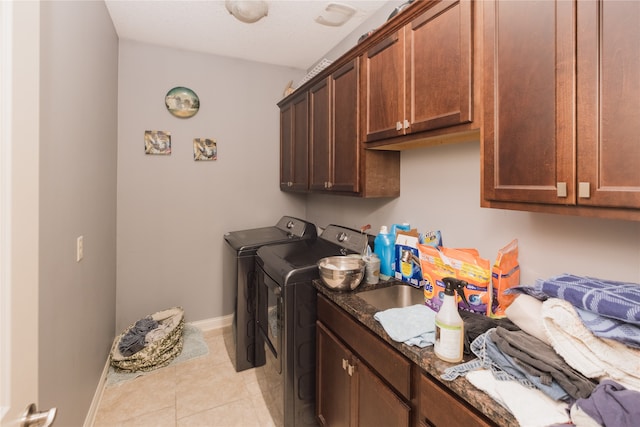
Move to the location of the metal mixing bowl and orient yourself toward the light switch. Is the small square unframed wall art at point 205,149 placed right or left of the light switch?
right

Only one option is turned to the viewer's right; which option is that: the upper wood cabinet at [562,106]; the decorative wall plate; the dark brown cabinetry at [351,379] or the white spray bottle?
the white spray bottle

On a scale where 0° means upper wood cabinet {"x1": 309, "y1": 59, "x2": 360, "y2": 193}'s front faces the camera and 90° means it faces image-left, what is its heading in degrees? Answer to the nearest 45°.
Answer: approximately 45°

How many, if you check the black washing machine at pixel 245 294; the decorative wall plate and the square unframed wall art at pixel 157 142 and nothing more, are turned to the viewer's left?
1

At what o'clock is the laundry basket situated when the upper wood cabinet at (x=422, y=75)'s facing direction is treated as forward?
The laundry basket is roughly at 2 o'clock from the upper wood cabinet.

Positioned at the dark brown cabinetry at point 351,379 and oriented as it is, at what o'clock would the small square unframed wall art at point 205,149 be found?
The small square unframed wall art is roughly at 3 o'clock from the dark brown cabinetry.

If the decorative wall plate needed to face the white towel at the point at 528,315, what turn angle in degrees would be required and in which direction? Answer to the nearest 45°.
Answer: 0° — it already faces it

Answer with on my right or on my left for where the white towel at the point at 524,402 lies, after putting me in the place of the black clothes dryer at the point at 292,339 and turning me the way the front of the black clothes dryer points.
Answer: on my left

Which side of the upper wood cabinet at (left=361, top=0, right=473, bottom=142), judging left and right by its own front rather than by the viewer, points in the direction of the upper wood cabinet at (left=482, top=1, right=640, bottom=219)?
left

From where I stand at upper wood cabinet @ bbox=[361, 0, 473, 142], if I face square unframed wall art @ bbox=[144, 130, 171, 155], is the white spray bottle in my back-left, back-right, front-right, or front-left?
back-left
